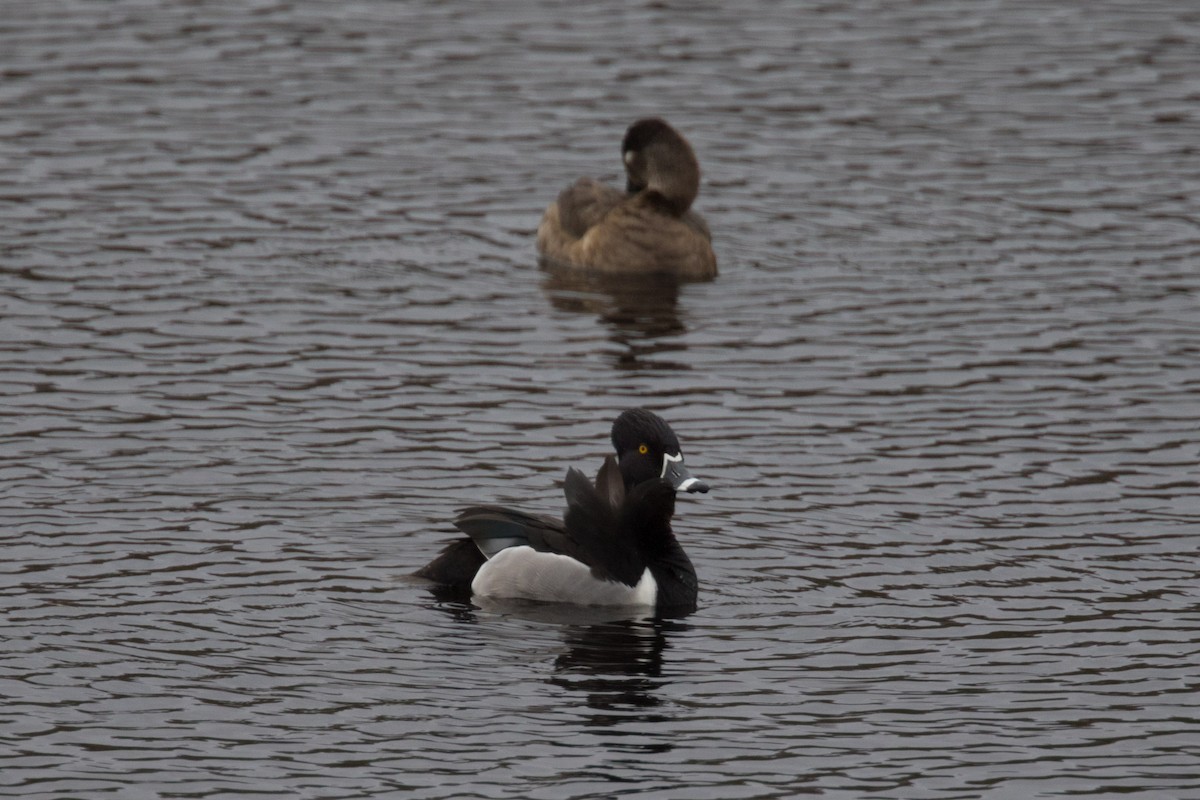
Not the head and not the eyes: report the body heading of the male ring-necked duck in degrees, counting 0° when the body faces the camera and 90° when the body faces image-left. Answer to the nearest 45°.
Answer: approximately 270°

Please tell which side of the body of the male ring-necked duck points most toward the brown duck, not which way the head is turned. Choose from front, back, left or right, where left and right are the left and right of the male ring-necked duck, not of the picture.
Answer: left

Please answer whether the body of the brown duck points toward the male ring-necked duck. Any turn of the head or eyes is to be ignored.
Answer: no
